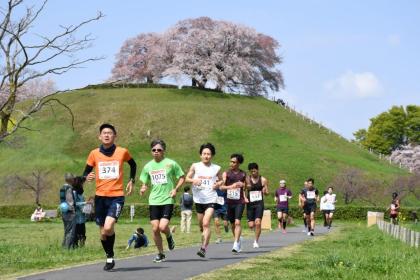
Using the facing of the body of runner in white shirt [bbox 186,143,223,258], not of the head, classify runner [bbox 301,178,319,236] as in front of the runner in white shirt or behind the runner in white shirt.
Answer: behind

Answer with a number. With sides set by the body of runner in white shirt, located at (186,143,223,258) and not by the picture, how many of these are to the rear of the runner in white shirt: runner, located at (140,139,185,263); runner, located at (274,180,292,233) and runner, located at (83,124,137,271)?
1

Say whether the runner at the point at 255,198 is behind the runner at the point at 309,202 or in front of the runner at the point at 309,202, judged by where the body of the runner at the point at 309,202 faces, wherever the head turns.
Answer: in front

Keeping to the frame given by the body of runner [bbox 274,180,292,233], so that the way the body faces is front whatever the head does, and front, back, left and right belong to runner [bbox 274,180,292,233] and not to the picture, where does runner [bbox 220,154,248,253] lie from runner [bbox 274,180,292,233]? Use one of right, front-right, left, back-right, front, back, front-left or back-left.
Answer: front

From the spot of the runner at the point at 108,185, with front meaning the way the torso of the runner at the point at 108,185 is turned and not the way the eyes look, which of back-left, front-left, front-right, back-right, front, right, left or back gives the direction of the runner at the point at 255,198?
back-left

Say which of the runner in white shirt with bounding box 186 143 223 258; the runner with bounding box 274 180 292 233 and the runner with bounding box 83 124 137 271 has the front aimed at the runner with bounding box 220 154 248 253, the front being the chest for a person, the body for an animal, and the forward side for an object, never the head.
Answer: the runner with bounding box 274 180 292 233

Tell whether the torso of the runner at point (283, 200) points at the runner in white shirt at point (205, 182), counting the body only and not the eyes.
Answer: yes

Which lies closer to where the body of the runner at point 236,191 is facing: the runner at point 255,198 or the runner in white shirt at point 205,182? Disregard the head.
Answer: the runner in white shirt

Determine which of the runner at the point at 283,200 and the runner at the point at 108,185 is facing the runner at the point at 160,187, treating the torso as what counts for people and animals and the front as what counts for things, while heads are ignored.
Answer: the runner at the point at 283,200

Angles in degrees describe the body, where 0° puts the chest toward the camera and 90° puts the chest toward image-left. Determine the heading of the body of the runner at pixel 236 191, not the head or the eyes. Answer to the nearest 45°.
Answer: approximately 45°

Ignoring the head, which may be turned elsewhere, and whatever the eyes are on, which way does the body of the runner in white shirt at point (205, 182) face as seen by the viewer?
toward the camera

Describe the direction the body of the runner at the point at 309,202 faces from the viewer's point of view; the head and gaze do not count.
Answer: toward the camera

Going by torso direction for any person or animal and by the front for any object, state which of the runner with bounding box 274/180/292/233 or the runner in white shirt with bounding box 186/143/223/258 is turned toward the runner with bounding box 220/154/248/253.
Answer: the runner with bounding box 274/180/292/233
